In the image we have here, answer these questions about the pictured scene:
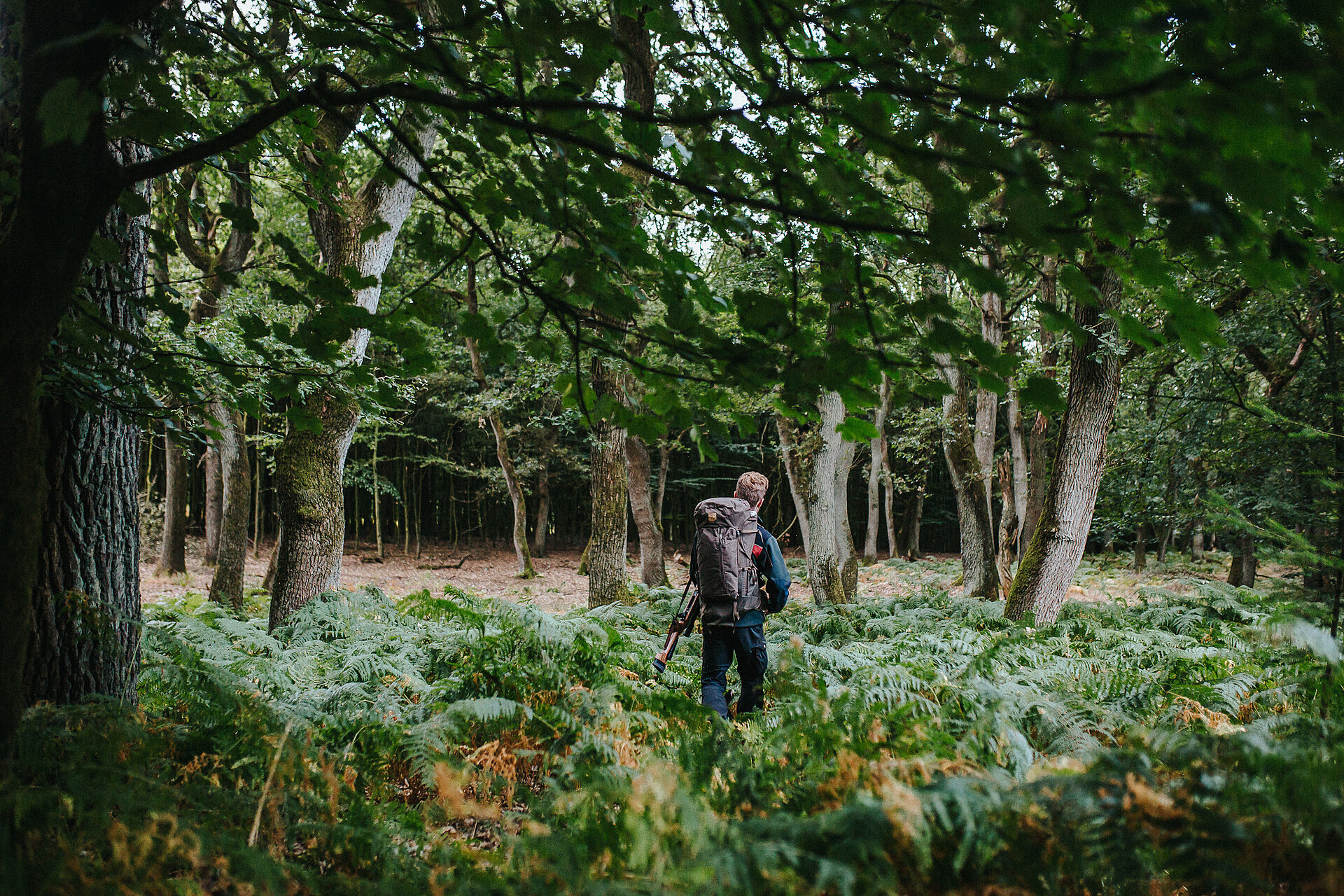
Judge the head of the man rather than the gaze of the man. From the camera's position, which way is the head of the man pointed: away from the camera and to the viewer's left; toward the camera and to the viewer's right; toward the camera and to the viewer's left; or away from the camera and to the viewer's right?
away from the camera and to the viewer's right

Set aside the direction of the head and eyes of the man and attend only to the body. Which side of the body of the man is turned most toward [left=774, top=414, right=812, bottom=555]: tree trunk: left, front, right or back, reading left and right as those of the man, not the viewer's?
front

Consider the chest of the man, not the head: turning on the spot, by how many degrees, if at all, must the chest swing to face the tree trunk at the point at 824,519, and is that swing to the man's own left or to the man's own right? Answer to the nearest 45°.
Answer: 0° — they already face it

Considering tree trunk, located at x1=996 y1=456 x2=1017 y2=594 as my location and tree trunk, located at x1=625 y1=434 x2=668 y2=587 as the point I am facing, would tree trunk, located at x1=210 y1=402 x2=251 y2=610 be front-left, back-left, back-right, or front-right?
front-left

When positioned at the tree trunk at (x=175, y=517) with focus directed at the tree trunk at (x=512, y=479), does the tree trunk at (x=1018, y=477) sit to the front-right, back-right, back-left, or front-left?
front-right

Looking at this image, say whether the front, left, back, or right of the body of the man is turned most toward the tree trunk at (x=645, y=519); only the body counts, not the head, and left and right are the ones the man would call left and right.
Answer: front

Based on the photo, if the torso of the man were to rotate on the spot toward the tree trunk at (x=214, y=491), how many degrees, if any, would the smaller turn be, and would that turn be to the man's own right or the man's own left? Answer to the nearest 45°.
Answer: approximately 45° to the man's own left

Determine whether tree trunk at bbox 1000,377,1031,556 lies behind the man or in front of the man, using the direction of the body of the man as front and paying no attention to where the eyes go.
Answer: in front

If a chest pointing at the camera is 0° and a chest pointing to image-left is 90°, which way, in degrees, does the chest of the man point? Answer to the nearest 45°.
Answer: approximately 180°
